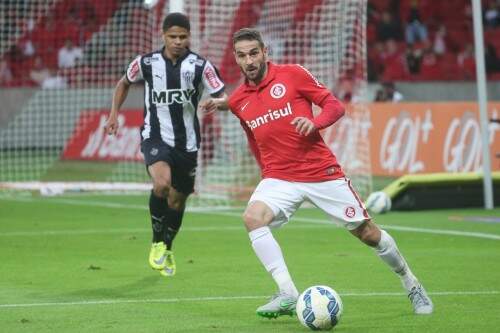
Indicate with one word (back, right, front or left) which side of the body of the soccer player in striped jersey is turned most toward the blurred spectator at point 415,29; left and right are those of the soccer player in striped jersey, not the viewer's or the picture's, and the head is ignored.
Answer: back

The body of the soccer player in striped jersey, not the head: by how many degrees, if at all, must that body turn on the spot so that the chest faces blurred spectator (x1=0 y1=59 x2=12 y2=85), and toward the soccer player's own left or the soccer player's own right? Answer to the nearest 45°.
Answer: approximately 180°

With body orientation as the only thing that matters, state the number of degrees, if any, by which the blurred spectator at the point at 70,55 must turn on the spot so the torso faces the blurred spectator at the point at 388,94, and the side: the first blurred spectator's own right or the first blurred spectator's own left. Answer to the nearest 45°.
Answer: approximately 45° to the first blurred spectator's own left

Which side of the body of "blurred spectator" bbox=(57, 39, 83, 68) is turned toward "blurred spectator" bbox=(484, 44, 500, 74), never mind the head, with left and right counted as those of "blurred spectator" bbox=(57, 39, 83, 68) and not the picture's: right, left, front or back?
left

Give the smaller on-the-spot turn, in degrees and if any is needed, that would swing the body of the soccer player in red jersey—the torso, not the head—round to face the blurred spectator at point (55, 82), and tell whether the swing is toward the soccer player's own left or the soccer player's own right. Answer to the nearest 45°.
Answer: approximately 135° to the soccer player's own right

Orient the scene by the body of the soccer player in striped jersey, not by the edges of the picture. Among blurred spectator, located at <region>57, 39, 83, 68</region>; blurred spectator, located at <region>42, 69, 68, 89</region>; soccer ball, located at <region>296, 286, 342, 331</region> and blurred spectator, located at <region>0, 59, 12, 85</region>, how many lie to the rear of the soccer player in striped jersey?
3

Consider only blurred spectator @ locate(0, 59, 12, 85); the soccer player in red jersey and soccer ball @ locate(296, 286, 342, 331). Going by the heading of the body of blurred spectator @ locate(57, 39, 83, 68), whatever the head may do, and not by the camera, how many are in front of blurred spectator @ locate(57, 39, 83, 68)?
2

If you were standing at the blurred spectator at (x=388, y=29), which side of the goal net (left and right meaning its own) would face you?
back

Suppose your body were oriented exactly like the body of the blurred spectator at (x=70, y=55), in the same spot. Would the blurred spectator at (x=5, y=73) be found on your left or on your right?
on your right

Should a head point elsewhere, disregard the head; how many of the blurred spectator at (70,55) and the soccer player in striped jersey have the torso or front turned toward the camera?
2

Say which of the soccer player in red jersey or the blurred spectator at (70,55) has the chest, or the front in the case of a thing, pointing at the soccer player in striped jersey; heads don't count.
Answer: the blurred spectator

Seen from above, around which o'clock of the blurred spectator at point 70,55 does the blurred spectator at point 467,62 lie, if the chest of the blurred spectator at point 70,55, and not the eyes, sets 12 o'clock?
the blurred spectator at point 467,62 is roughly at 9 o'clock from the blurred spectator at point 70,55.

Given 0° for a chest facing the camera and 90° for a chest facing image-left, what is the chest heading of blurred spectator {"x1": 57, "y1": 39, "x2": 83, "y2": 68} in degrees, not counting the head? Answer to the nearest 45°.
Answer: approximately 0°
